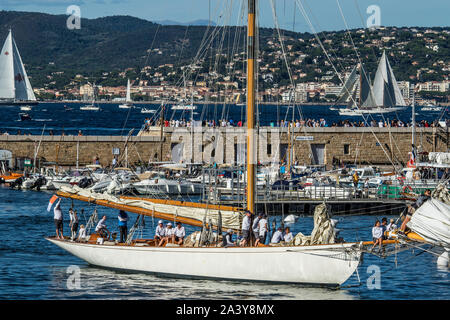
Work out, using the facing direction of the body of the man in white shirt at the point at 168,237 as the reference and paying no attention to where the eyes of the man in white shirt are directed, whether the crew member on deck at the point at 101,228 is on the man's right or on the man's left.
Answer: on the man's right

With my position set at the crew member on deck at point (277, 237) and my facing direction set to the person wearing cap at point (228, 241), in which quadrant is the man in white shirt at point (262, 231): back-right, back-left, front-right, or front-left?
front-right

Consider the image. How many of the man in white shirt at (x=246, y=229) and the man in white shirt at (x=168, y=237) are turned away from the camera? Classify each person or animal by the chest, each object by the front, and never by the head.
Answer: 0

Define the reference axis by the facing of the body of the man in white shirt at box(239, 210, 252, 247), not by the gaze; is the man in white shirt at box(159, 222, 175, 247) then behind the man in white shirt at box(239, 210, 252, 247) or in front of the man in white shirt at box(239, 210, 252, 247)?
in front

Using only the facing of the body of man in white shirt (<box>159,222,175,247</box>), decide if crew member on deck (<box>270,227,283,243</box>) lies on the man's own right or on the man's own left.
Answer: on the man's own left

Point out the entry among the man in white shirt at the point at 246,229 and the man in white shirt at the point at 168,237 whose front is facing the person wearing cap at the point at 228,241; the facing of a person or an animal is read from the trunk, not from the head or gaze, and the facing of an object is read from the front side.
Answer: the man in white shirt at the point at 246,229

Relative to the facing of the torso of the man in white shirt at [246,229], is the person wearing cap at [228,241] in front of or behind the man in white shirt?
in front

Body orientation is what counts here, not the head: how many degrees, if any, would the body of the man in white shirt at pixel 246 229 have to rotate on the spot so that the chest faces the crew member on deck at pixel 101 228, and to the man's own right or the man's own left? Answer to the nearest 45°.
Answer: approximately 45° to the man's own right

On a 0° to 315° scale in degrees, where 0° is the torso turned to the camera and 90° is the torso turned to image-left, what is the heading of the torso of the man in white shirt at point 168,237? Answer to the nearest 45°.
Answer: approximately 45°

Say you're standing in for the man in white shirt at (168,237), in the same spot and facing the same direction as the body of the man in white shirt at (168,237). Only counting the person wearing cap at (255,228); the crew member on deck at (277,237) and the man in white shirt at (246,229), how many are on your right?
0

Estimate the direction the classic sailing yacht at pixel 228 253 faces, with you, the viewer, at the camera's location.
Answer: facing the viewer and to the right of the viewer
